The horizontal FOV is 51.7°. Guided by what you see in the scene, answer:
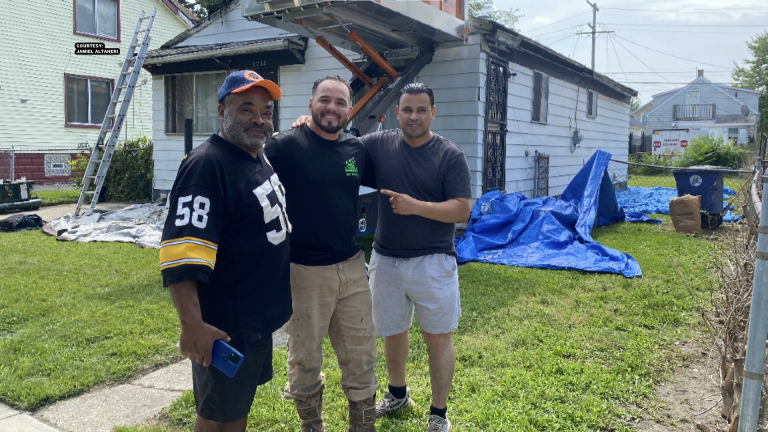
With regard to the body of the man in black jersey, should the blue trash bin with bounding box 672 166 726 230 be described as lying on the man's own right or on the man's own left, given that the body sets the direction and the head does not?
on the man's own left

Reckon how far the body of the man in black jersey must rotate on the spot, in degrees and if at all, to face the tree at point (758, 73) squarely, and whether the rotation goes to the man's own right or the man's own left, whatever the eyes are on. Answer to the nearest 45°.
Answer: approximately 90° to the man's own left

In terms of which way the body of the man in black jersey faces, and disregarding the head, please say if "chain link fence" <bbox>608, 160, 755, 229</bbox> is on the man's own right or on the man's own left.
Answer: on the man's own left

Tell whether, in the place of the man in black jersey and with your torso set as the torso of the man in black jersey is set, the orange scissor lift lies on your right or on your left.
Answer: on your left

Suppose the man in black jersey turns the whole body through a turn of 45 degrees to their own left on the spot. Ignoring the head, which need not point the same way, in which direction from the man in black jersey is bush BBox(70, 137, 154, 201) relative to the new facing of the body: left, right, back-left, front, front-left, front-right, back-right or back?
left
